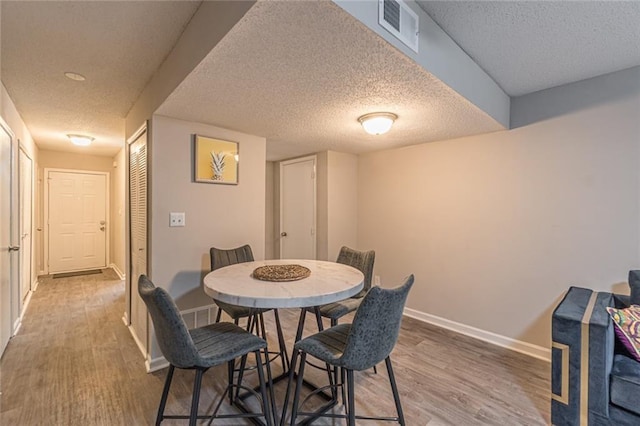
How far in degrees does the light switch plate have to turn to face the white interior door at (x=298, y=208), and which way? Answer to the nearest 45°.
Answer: approximately 135° to its left

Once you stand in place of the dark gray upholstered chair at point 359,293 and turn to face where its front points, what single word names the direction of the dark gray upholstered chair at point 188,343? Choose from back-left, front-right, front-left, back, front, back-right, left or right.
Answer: front

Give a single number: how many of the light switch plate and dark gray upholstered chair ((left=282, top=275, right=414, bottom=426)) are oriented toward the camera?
1

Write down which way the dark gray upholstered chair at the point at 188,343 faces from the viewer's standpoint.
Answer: facing away from the viewer and to the right of the viewer

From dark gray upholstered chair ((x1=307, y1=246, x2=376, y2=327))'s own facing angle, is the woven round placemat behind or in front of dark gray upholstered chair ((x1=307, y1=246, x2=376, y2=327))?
in front

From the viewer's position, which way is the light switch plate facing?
facing the viewer

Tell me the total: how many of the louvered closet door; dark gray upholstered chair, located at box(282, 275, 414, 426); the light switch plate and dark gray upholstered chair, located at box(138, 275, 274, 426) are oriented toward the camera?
1

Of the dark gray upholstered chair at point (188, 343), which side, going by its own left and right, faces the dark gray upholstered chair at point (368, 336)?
front

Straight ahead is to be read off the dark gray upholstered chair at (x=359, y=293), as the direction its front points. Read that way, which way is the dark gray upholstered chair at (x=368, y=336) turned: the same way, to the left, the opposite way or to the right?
to the right

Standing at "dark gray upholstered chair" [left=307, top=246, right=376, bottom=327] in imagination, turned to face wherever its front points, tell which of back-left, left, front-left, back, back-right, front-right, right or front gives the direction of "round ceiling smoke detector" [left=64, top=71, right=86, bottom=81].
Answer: front-right

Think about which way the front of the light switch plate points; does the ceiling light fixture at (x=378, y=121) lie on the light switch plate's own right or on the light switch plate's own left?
on the light switch plate's own left
